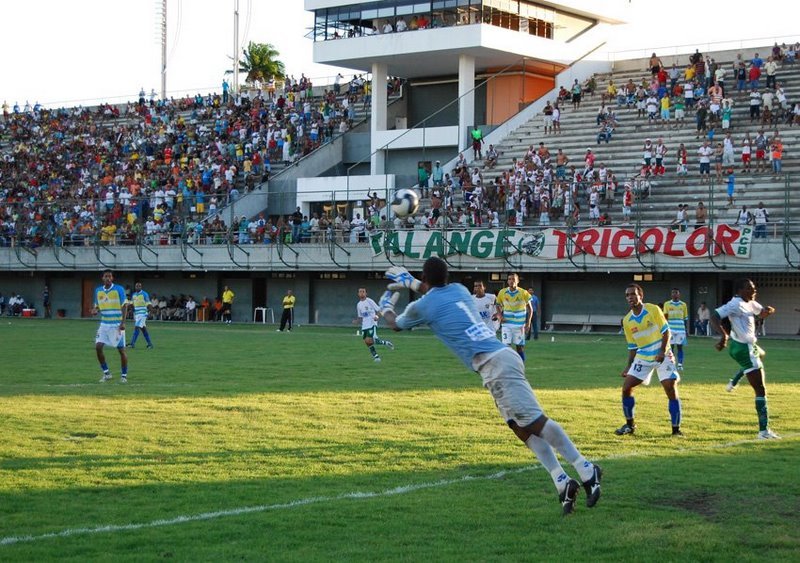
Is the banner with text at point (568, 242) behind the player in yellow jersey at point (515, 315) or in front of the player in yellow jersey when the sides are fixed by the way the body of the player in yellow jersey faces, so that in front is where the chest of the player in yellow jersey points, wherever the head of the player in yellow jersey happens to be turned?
behind

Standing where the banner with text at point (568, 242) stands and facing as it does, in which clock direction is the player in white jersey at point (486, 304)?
The player in white jersey is roughly at 12 o'clock from the banner with text.

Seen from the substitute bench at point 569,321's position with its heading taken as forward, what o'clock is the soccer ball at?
The soccer ball is roughly at 12 o'clock from the substitute bench.

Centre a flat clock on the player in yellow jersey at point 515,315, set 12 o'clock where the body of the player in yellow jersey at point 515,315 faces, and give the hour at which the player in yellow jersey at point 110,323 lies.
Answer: the player in yellow jersey at point 110,323 is roughly at 2 o'clock from the player in yellow jersey at point 515,315.

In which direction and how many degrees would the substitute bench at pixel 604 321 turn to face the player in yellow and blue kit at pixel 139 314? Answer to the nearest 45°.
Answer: approximately 45° to its right

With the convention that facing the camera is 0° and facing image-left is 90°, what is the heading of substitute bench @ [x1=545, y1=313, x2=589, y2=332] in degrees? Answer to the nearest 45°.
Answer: approximately 0°

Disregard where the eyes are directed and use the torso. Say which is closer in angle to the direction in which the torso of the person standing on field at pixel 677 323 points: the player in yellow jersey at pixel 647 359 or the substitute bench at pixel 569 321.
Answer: the player in yellow jersey
